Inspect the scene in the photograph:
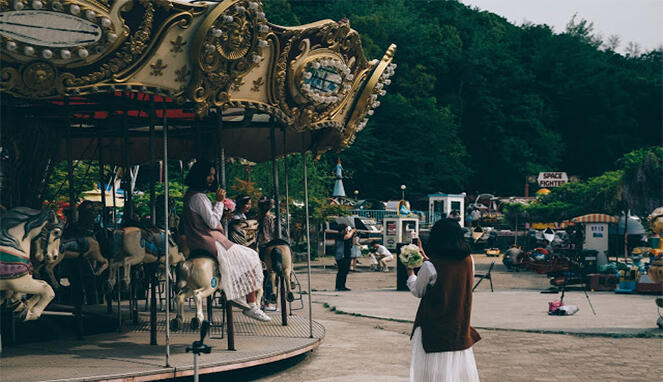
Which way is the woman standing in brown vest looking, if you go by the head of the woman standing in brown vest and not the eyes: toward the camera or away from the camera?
away from the camera

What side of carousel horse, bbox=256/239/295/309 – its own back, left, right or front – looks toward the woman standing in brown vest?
back

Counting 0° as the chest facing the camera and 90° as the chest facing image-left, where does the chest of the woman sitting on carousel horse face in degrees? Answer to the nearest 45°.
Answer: approximately 270°
